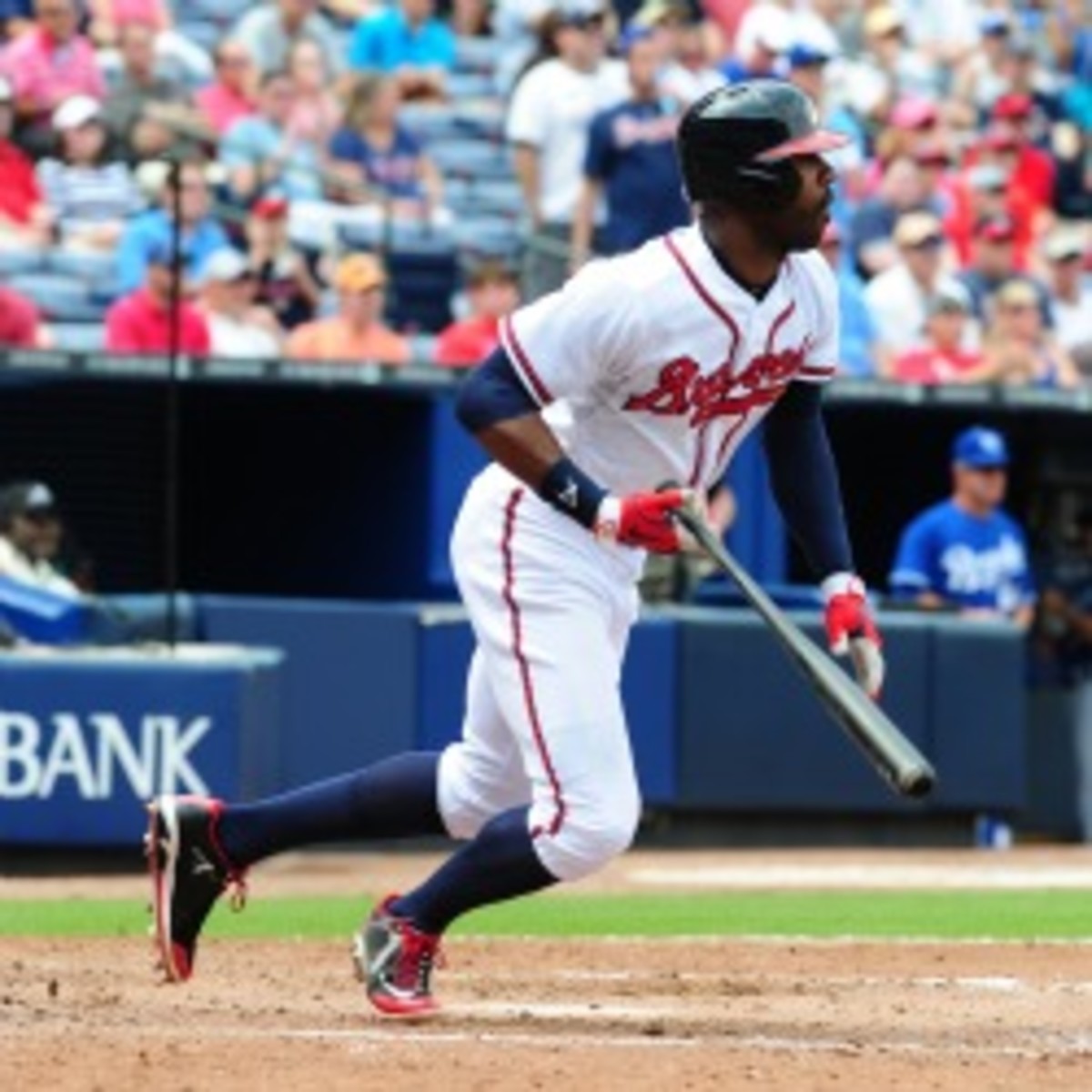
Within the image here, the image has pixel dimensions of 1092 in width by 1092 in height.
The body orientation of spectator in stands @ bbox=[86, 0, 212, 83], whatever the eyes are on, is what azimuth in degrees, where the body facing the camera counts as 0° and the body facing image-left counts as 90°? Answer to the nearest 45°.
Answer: approximately 0°

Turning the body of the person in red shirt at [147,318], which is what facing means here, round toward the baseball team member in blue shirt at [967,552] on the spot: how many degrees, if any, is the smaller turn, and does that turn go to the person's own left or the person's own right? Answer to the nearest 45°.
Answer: approximately 90° to the person's own left

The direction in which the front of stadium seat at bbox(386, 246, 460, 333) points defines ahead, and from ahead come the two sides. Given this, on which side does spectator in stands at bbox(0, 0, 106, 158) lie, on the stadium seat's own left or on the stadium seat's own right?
on the stadium seat's own right

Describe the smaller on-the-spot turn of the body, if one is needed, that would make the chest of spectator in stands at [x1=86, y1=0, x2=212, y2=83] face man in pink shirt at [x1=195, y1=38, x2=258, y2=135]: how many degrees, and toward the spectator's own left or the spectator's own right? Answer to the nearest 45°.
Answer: approximately 45° to the spectator's own left

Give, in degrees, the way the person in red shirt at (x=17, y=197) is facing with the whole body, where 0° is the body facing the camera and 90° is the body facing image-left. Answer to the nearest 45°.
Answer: approximately 0°

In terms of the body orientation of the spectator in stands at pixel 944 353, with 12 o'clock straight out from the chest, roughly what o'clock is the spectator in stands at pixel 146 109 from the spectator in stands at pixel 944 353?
the spectator in stands at pixel 146 109 is roughly at 3 o'clock from the spectator in stands at pixel 944 353.

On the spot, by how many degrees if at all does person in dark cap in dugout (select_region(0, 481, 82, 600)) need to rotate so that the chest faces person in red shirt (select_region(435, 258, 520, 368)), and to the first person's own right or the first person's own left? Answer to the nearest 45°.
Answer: approximately 90° to the first person's own left
